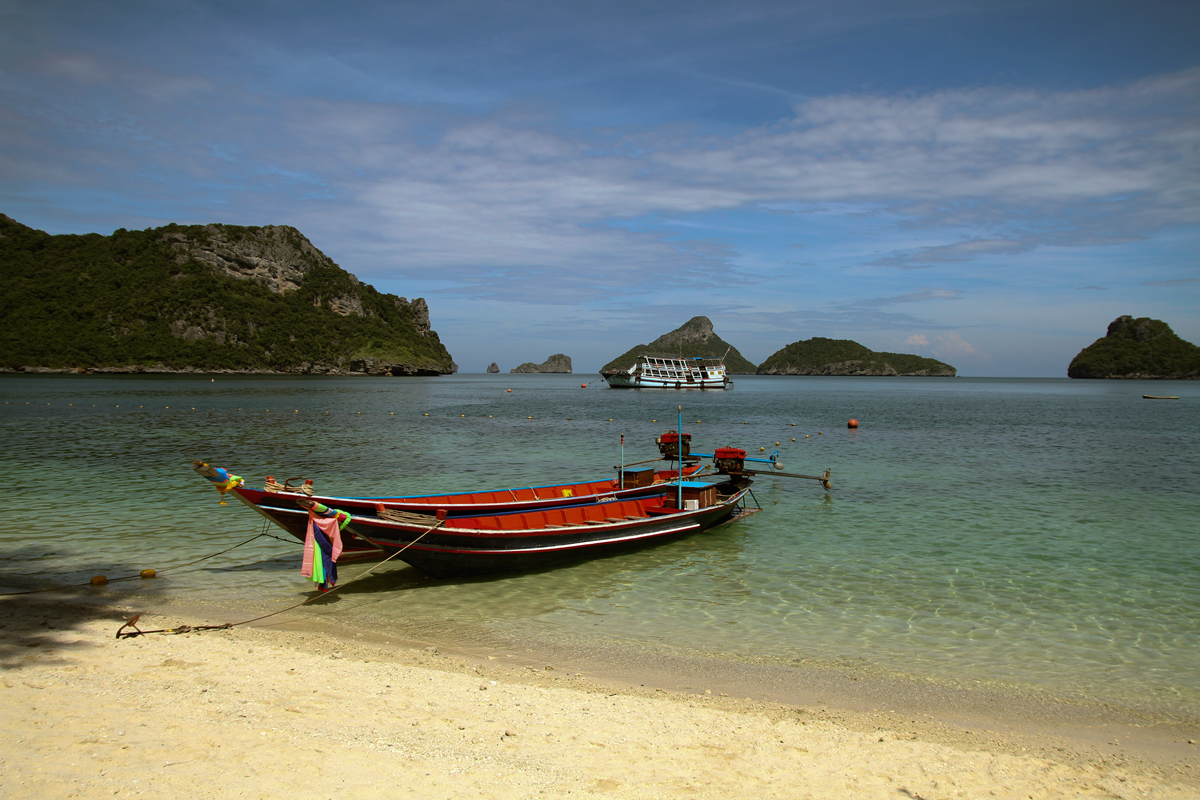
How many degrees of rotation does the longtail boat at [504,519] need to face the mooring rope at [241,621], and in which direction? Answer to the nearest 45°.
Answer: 0° — it already faces it
